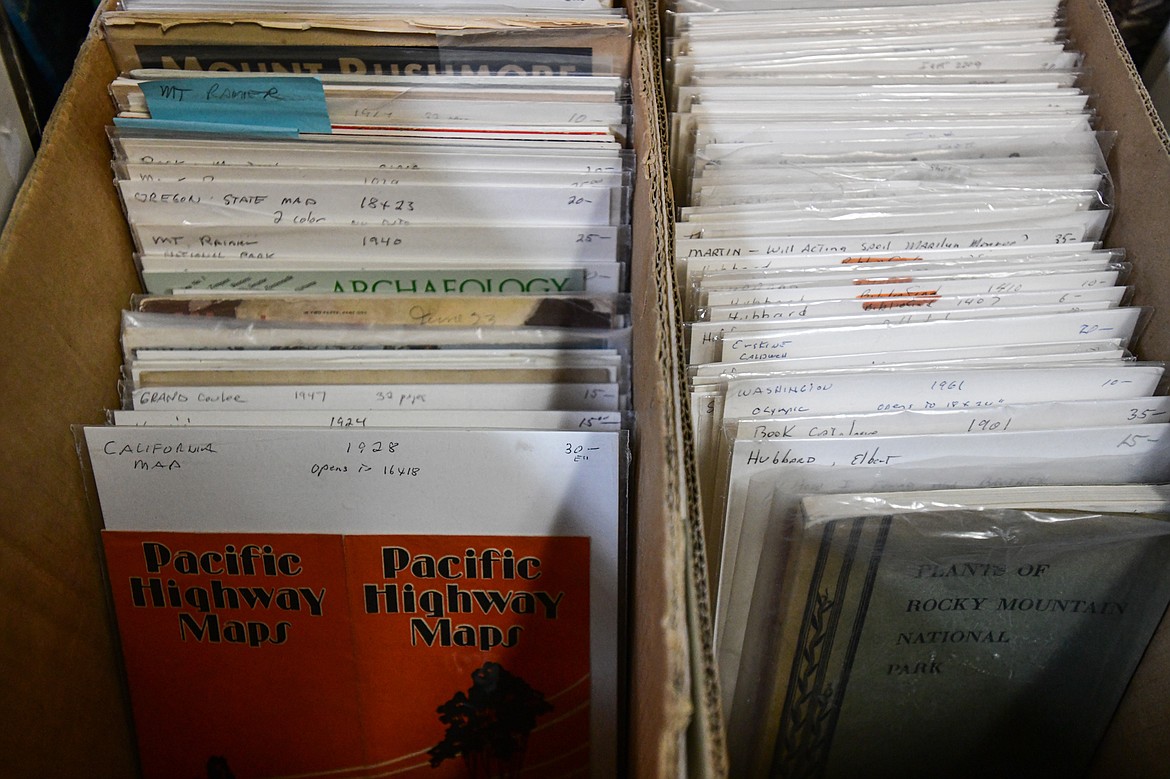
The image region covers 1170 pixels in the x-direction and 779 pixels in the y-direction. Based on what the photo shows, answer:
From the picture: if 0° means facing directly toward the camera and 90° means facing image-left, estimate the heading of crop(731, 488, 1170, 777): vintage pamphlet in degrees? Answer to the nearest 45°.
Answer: approximately 0°

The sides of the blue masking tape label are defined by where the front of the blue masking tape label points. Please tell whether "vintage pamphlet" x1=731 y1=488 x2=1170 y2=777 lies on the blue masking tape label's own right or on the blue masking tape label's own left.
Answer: on the blue masking tape label's own left

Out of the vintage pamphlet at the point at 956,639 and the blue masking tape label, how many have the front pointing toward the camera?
2

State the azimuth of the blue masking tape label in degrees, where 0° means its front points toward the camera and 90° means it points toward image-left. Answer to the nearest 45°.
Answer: approximately 0°
